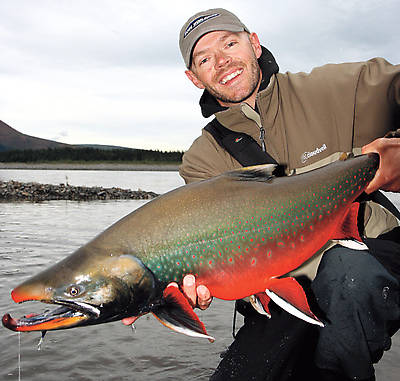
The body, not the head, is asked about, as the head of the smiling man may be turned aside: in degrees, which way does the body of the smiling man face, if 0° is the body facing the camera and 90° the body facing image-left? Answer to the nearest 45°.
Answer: approximately 0°
